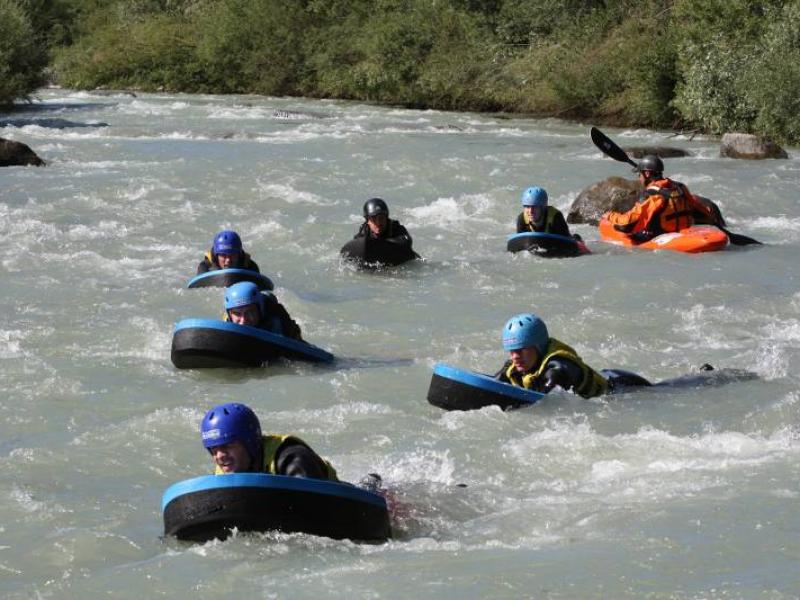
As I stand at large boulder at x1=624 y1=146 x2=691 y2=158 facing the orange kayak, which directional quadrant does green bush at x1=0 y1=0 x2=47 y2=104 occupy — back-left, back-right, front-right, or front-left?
back-right

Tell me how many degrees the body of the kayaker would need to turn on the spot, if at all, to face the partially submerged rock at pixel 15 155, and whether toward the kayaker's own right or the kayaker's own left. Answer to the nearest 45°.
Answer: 0° — they already face it

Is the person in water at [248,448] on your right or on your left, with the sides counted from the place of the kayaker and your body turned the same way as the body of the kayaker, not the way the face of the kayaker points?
on your left
